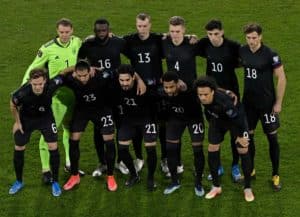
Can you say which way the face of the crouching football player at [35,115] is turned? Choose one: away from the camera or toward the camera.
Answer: toward the camera

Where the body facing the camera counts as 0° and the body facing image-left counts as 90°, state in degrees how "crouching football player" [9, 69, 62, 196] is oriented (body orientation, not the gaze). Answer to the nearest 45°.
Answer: approximately 0°
